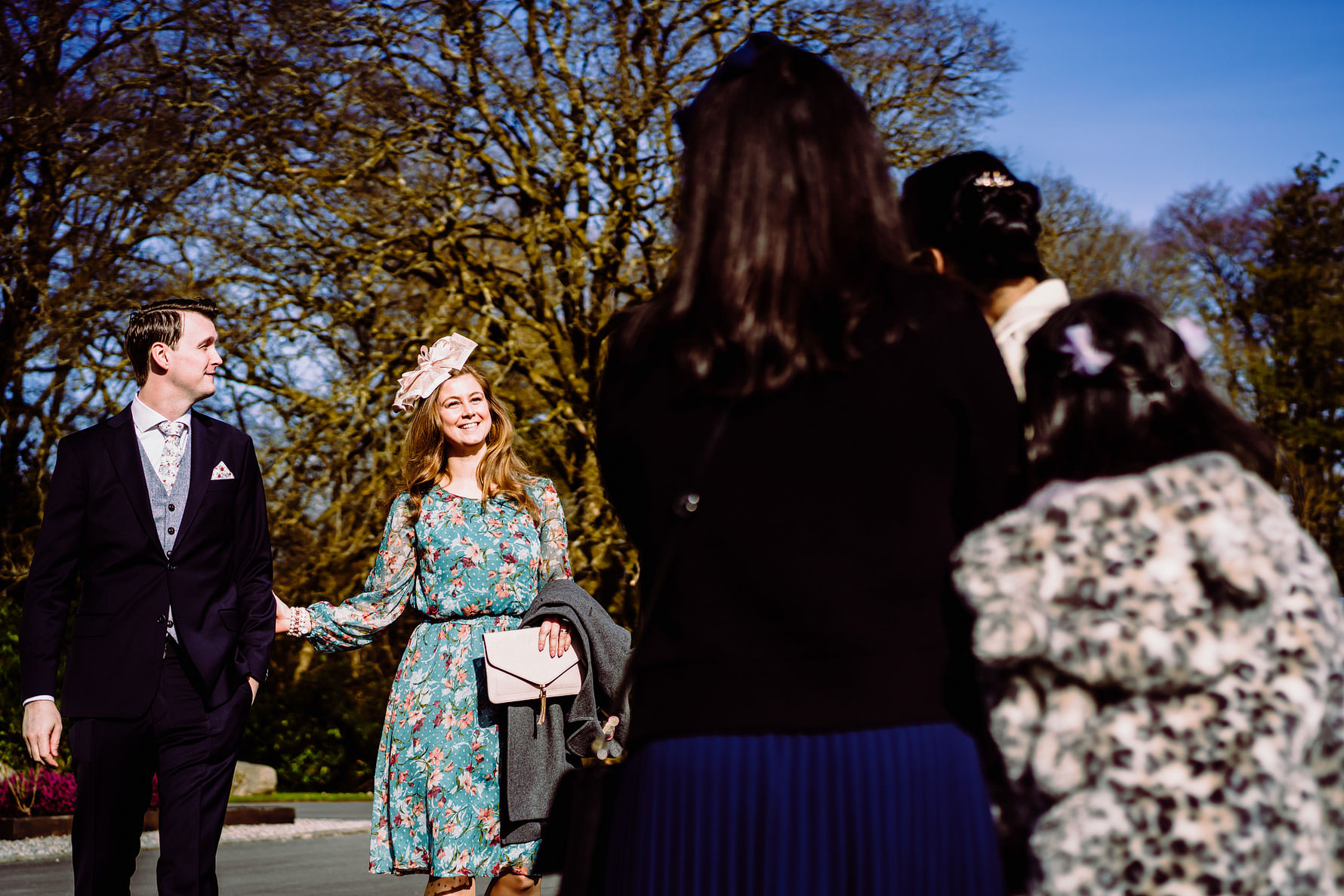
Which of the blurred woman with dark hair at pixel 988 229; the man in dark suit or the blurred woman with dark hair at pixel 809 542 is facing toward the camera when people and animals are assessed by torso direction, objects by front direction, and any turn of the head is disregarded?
the man in dark suit

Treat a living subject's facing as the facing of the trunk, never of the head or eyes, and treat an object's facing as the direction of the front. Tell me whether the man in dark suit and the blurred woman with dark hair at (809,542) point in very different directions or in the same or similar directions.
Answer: very different directions

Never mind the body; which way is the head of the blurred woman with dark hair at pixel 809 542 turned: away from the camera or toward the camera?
away from the camera

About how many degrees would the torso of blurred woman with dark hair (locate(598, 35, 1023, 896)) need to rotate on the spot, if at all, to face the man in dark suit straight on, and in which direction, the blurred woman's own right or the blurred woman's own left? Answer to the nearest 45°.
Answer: approximately 45° to the blurred woman's own left

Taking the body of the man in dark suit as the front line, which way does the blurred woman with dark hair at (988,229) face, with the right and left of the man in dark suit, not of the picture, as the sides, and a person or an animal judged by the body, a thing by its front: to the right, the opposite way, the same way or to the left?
the opposite way

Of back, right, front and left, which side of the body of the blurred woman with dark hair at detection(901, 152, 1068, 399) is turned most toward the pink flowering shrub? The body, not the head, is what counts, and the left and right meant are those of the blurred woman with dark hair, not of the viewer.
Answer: front

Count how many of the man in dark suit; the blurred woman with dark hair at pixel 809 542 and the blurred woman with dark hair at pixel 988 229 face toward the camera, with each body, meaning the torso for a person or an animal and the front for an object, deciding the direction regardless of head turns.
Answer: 1

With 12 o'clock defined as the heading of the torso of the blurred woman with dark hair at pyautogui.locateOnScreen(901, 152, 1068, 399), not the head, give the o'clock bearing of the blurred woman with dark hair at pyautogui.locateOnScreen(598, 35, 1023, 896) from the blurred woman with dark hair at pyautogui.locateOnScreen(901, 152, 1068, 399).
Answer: the blurred woman with dark hair at pyautogui.locateOnScreen(598, 35, 1023, 896) is roughly at 8 o'clock from the blurred woman with dark hair at pyautogui.locateOnScreen(901, 152, 1068, 399).

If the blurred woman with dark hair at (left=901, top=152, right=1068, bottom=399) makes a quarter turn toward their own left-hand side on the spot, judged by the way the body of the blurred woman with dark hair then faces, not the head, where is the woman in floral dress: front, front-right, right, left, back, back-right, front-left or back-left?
right

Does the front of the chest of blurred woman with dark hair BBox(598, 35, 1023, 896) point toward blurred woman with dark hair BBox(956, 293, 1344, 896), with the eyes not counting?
no

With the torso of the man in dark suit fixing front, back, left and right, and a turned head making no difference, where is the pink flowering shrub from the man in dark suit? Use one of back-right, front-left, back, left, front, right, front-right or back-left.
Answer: back

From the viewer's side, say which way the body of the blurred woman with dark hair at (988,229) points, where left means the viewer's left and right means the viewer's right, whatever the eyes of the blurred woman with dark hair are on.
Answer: facing away from the viewer and to the left of the viewer

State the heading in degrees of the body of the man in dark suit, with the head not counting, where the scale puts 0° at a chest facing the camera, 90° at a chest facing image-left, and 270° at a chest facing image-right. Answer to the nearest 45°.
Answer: approximately 0°

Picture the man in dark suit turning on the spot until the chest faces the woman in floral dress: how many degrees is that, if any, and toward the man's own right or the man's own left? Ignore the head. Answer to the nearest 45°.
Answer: approximately 90° to the man's own left

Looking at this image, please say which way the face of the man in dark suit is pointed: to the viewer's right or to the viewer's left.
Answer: to the viewer's right

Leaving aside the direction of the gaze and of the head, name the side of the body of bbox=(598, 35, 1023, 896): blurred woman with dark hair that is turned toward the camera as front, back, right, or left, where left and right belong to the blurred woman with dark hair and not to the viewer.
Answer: back

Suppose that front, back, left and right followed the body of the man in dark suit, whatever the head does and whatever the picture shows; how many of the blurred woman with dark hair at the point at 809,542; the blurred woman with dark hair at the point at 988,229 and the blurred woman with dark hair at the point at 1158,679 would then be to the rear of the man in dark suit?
0

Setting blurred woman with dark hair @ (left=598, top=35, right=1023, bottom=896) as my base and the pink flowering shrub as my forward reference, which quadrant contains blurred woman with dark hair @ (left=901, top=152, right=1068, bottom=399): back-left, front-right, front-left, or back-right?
front-right
